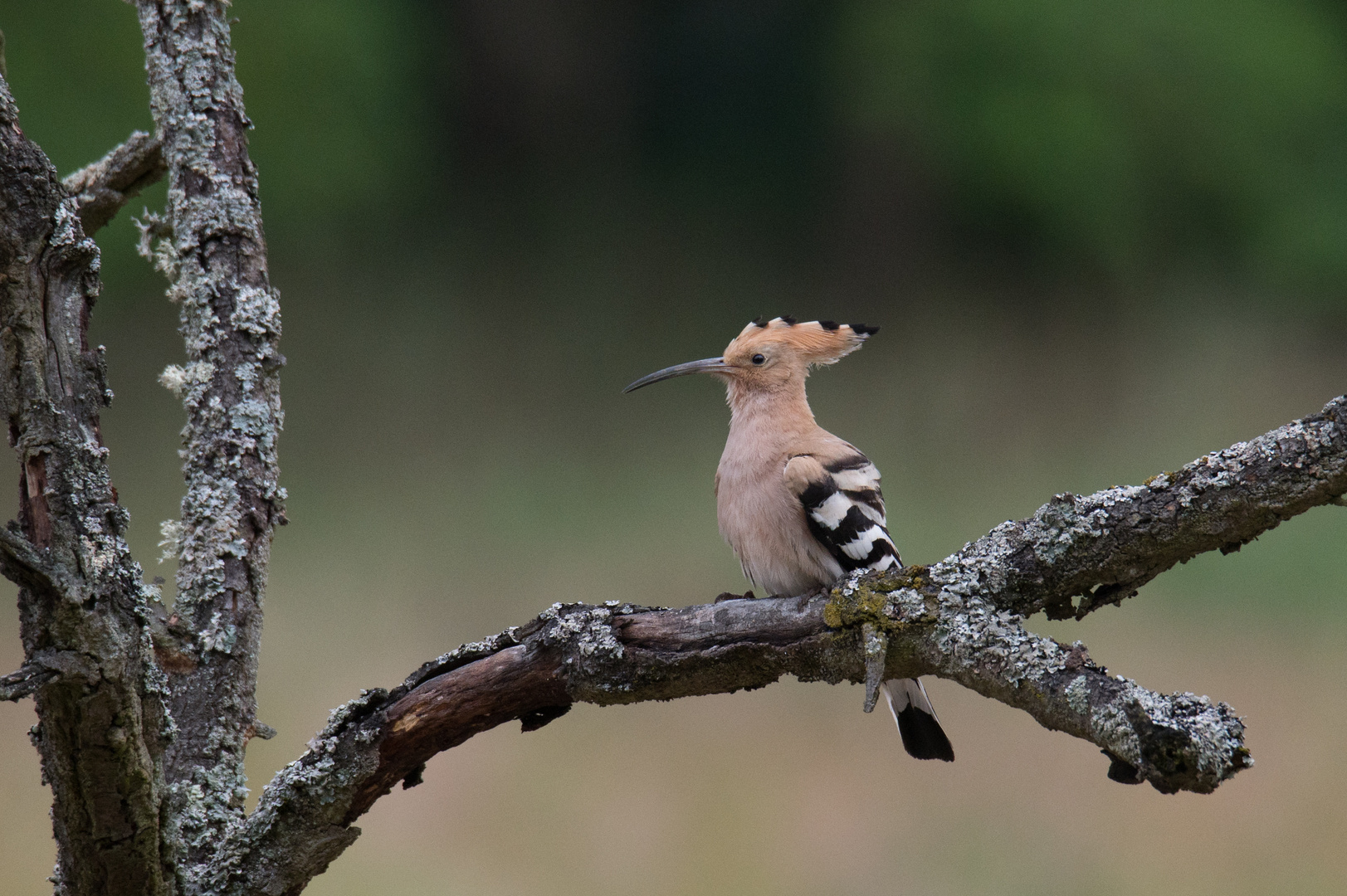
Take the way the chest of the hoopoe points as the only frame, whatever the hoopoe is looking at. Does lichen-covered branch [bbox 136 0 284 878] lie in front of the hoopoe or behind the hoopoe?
in front

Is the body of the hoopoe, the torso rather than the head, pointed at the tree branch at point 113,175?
yes

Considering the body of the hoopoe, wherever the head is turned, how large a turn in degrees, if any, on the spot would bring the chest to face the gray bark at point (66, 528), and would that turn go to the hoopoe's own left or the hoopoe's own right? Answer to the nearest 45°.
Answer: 0° — it already faces it

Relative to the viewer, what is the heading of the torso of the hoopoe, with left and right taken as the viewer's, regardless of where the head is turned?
facing the viewer and to the left of the viewer
